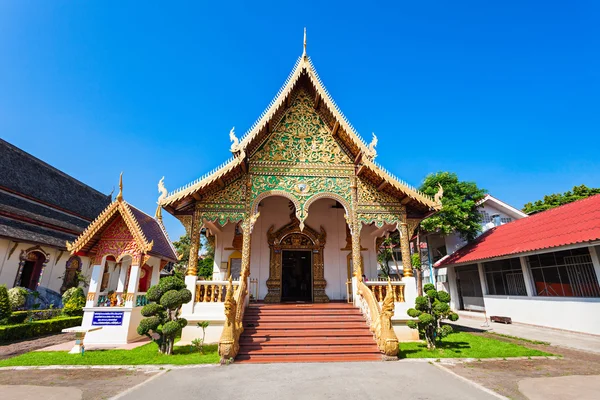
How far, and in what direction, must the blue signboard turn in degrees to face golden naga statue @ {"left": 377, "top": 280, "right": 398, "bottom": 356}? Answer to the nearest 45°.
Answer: approximately 45° to its left

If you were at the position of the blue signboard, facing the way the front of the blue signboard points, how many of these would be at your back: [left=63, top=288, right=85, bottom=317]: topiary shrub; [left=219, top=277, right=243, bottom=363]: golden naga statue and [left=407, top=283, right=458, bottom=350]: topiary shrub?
1

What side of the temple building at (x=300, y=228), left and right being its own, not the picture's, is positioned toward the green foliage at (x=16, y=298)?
right

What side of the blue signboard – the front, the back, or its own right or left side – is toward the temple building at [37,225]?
back

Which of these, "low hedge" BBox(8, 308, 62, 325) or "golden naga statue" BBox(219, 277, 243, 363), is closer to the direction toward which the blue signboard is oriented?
the golden naga statue

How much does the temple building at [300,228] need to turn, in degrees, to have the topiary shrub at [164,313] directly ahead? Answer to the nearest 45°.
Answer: approximately 45° to its right

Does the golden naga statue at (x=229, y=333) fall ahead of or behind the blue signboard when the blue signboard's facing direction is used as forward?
ahead

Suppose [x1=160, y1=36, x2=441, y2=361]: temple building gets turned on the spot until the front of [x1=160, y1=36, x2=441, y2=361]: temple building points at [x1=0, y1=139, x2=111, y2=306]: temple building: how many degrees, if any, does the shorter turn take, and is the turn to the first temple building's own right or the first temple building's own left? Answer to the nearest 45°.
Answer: approximately 135° to the first temple building's own right

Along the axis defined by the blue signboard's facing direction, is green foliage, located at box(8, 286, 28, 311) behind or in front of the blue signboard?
behind

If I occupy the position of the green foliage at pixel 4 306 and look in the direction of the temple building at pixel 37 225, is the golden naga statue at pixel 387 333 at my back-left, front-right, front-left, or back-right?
back-right

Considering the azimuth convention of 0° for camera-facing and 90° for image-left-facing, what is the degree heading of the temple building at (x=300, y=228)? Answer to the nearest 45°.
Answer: approximately 0°

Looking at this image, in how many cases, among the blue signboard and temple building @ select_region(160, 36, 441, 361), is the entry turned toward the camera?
2

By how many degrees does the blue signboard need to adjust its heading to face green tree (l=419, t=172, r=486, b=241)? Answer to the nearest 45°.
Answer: approximately 90° to its left

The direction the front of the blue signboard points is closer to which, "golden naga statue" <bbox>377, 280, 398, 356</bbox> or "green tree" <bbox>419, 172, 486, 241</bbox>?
the golden naga statue

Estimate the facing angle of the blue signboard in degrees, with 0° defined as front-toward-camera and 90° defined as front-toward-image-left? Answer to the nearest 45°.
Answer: approximately 0°
